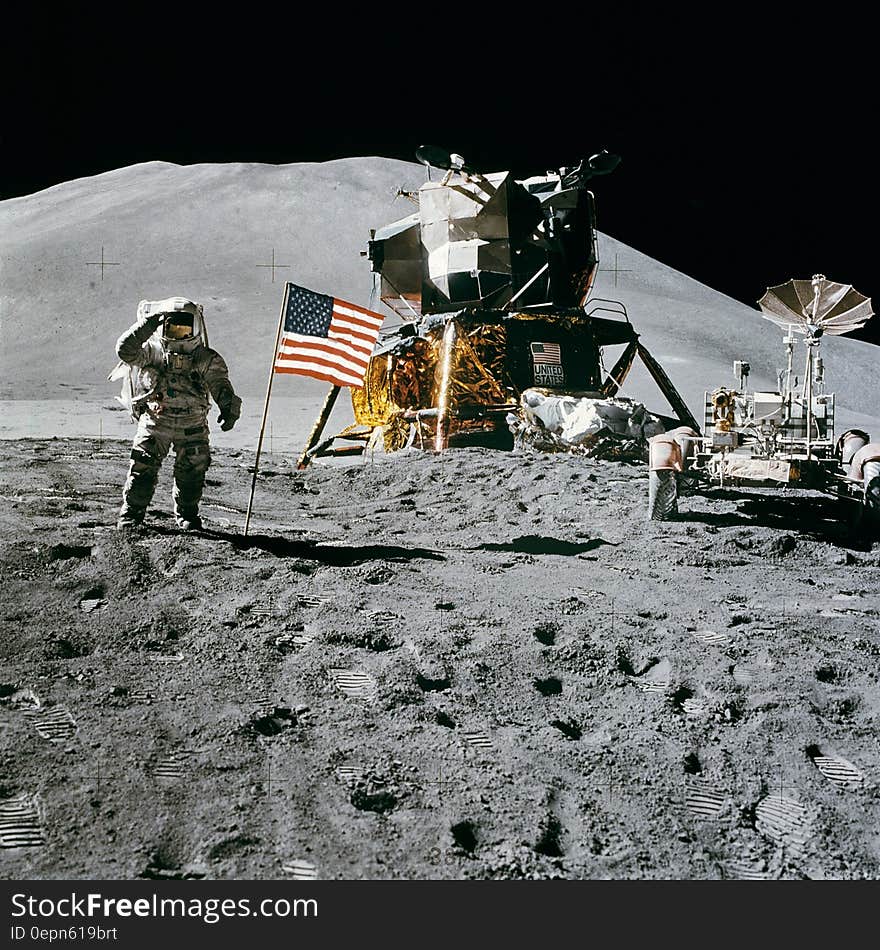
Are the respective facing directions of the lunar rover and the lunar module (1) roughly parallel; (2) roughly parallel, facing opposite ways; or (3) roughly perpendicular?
roughly perpendicular

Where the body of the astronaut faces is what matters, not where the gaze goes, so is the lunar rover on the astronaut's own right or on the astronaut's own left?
on the astronaut's own left

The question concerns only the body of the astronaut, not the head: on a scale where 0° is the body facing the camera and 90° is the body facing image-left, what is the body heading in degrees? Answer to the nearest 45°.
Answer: approximately 0°

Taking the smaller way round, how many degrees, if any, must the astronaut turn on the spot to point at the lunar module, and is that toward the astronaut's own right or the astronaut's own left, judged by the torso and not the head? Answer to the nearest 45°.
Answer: approximately 135° to the astronaut's own left

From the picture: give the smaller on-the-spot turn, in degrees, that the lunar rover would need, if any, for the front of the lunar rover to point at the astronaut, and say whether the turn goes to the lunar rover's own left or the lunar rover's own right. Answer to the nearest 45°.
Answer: approximately 45° to the lunar rover's own right

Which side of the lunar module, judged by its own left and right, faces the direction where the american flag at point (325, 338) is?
right
